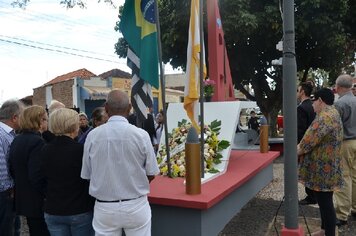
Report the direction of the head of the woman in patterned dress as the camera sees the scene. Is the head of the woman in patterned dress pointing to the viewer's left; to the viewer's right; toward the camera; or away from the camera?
to the viewer's left

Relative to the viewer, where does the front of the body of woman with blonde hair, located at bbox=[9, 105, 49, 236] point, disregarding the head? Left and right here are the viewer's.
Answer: facing away from the viewer and to the right of the viewer

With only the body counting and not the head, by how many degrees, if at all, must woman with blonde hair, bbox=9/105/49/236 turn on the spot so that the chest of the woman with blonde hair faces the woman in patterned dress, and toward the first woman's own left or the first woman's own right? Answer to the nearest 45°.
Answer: approximately 45° to the first woman's own right

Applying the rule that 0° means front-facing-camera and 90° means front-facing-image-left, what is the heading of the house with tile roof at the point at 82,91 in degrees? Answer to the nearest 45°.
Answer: approximately 315°

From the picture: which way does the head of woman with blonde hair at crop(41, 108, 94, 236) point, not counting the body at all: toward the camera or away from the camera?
away from the camera

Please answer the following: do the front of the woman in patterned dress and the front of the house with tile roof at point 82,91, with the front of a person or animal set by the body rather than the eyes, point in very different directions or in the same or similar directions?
very different directions

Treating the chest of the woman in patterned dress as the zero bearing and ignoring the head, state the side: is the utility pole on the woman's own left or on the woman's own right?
on the woman's own left

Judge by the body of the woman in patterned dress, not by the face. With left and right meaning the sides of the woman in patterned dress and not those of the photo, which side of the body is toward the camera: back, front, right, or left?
left

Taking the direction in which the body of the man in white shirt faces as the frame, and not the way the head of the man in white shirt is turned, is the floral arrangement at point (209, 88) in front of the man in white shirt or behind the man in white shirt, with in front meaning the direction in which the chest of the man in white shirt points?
in front

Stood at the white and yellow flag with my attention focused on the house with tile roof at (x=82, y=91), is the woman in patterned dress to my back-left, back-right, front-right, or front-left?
back-right

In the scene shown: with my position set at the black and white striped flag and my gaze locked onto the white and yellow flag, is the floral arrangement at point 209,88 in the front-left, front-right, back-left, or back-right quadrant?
front-left

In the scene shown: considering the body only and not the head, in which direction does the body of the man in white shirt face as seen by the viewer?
away from the camera

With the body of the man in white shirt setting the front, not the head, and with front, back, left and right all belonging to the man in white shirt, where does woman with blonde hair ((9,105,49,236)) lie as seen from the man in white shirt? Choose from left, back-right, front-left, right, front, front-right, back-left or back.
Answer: front-left
